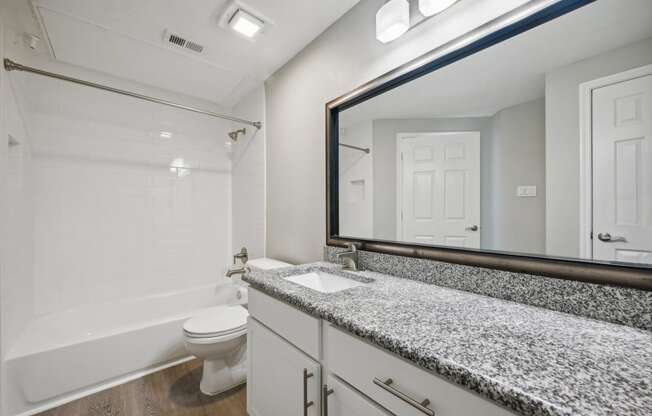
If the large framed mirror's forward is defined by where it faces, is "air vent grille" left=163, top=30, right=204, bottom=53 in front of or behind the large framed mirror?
in front

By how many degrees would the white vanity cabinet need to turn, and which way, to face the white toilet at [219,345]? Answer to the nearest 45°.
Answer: approximately 90° to its right

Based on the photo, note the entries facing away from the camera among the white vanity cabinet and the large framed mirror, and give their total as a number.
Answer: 0

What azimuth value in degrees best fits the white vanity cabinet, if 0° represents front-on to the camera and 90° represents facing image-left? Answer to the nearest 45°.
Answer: approximately 45°

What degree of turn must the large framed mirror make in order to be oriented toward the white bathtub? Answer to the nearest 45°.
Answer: approximately 45° to its right

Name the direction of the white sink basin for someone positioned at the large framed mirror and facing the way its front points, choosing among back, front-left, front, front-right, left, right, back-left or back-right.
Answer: front-right

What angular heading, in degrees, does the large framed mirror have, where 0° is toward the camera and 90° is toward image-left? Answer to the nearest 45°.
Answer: approximately 45°

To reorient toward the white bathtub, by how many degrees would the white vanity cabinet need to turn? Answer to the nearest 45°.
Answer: approximately 45° to its right
